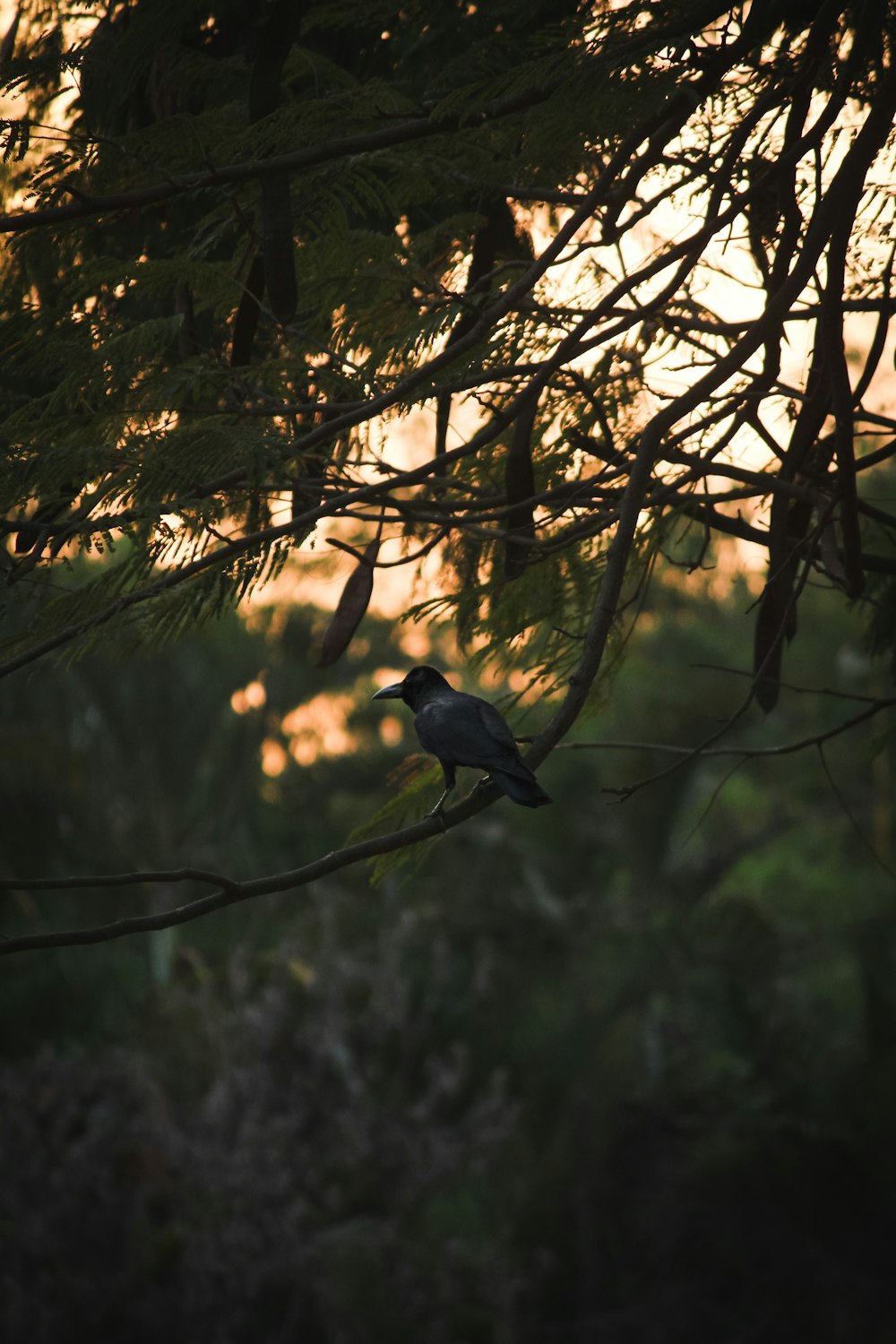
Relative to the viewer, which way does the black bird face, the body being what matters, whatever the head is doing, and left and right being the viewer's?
facing to the left of the viewer
